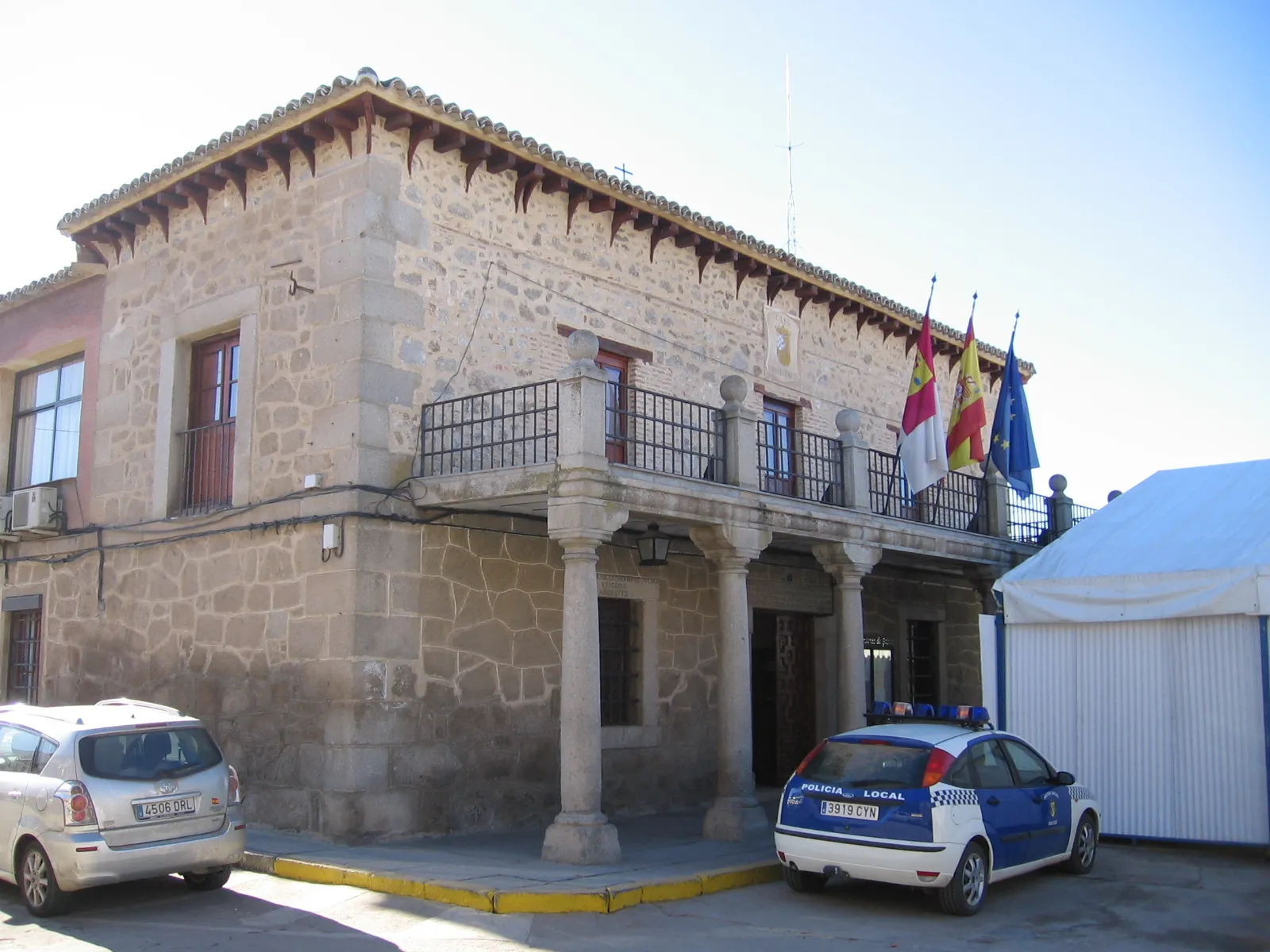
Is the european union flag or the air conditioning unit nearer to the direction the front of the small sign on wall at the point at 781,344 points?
the european union flag

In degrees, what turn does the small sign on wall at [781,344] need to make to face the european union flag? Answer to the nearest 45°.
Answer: approximately 45° to its left

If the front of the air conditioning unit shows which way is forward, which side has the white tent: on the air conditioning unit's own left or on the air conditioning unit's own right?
on the air conditioning unit's own left

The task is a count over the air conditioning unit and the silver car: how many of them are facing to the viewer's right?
0

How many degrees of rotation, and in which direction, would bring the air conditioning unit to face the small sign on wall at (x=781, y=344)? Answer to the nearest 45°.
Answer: approximately 135° to its left

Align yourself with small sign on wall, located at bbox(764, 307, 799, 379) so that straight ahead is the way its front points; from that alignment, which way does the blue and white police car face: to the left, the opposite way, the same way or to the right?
to the left

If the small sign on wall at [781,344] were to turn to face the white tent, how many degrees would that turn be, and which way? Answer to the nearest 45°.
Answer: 0° — it already faces it

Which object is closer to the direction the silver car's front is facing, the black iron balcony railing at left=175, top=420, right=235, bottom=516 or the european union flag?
the black iron balcony railing

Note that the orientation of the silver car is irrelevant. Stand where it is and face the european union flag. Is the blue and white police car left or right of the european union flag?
right

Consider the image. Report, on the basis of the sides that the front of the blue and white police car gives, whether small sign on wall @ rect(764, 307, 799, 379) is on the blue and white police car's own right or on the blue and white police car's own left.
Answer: on the blue and white police car's own left

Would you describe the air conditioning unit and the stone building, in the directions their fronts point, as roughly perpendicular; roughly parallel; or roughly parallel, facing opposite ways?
roughly perpendicular

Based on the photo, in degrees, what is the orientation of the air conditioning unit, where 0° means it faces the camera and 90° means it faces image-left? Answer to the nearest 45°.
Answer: approximately 45°

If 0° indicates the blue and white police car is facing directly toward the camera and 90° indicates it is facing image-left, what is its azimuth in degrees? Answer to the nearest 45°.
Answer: approximately 225°

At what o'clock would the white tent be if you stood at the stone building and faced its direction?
The white tent is roughly at 11 o'clock from the stone building.

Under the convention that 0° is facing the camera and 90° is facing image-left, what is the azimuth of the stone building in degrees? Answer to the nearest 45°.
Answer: approximately 315°

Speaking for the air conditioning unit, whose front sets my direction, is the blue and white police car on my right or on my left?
on my left

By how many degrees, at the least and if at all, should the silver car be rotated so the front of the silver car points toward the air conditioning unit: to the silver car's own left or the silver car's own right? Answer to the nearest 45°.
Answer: approximately 45° to the silver car's own right

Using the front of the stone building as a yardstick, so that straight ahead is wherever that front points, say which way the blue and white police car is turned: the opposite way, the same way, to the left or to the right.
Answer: to the left
